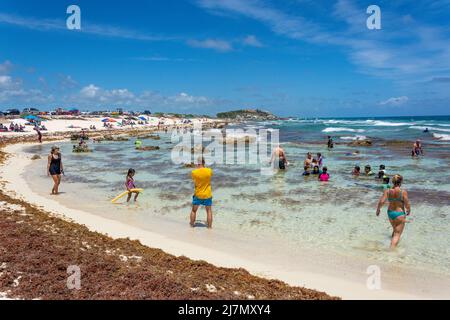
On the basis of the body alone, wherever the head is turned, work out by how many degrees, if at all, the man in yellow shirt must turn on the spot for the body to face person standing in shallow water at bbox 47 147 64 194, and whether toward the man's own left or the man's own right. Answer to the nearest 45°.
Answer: approximately 45° to the man's own left

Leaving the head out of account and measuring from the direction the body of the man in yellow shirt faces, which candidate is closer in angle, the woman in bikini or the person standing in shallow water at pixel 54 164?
the person standing in shallow water

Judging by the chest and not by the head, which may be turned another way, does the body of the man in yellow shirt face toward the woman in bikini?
no

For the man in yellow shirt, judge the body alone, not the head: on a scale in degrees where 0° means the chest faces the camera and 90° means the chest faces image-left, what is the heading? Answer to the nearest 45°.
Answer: approximately 180°
